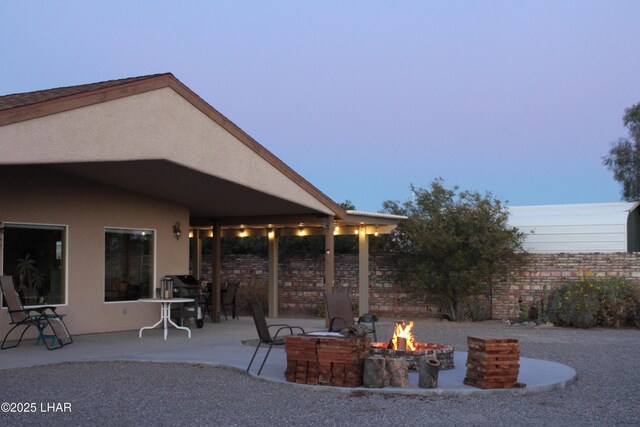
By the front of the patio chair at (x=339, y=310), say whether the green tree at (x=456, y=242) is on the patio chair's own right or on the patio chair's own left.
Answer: on the patio chair's own left

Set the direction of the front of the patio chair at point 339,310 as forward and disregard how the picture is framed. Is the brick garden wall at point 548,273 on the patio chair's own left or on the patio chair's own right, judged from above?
on the patio chair's own left

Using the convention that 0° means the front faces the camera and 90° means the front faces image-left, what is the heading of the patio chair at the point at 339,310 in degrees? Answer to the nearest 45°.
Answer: approximately 315°

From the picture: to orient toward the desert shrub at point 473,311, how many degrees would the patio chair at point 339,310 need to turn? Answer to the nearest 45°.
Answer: approximately 135° to its left

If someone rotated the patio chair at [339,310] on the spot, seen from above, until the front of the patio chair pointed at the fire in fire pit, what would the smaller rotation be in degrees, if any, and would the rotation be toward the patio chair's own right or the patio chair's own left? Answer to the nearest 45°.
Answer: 0° — it already faces it

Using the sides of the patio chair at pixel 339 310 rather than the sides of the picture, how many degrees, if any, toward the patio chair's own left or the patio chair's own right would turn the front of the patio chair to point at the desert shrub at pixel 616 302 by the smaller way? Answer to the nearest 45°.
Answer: approximately 90° to the patio chair's own left

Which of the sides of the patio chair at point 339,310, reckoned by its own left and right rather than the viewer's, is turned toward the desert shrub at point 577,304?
left

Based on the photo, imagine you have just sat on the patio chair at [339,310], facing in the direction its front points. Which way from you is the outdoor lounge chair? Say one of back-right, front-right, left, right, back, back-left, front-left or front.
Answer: back-right

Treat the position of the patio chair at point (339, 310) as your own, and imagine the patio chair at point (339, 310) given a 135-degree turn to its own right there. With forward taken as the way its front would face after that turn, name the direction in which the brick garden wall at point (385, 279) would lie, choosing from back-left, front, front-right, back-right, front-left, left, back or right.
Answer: right

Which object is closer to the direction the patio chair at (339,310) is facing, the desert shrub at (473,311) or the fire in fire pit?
the fire in fire pit
